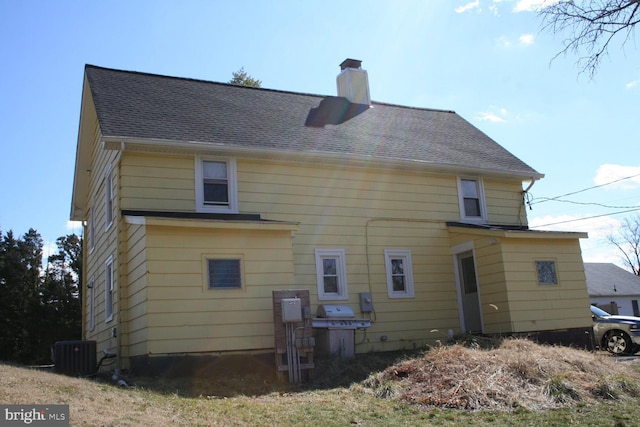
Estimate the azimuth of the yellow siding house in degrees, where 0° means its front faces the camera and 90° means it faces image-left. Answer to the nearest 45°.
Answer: approximately 180°

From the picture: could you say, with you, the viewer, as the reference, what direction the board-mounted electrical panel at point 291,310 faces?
facing the viewer

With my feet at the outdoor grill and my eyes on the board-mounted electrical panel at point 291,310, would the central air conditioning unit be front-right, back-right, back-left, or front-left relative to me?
front-right

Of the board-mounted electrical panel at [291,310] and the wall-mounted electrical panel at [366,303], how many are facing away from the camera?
0

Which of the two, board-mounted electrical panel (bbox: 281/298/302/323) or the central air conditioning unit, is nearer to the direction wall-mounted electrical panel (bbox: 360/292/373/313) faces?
the board-mounted electrical panel

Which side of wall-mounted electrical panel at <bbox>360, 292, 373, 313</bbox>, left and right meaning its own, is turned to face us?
front

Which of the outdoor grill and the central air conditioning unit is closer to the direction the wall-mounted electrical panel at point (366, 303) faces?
the outdoor grill

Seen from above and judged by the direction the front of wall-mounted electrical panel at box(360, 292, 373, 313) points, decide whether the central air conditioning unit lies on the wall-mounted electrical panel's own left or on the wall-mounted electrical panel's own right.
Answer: on the wall-mounted electrical panel's own right
